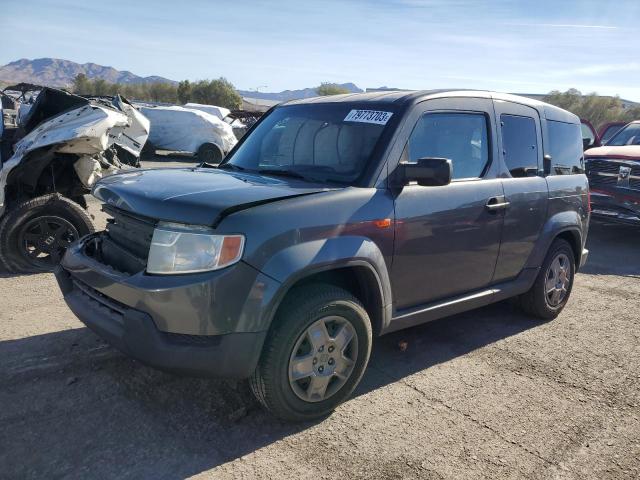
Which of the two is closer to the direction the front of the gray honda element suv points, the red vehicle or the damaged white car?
the damaged white car

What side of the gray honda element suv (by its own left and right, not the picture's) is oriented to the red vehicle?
back

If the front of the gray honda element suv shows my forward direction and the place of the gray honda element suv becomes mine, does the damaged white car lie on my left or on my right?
on my right

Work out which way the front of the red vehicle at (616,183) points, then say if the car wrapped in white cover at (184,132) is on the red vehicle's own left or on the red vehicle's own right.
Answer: on the red vehicle's own right

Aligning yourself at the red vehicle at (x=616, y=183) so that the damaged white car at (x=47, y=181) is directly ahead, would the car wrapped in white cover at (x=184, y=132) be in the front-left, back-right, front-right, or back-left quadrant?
front-right

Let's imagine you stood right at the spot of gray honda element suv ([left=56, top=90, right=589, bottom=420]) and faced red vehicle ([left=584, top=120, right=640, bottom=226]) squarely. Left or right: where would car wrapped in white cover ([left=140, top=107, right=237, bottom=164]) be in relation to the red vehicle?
left

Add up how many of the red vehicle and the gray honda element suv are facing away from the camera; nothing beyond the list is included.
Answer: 0

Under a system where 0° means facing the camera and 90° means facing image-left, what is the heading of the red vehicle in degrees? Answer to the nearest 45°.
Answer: approximately 45°

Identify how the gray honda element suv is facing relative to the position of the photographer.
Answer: facing the viewer and to the left of the viewer

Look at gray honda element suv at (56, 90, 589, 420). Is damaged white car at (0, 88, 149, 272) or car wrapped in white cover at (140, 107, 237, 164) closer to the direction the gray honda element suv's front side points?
the damaged white car
